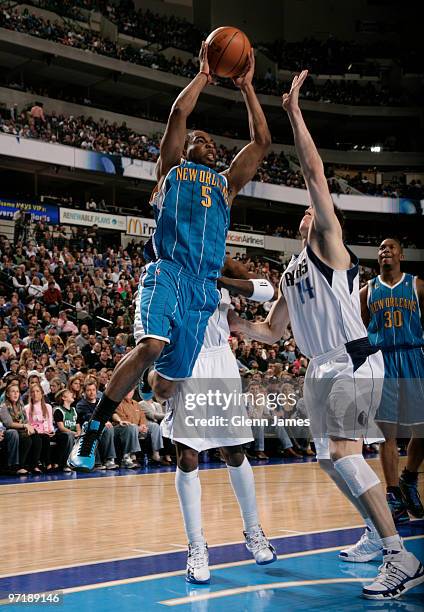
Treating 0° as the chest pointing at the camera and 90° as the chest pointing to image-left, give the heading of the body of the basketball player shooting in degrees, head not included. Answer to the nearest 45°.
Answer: approximately 315°

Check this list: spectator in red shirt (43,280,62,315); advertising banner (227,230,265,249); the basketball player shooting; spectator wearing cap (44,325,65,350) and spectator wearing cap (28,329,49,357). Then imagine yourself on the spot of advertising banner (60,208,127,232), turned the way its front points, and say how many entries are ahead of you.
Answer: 4

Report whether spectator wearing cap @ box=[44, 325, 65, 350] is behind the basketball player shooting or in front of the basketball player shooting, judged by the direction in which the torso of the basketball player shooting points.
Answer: behind

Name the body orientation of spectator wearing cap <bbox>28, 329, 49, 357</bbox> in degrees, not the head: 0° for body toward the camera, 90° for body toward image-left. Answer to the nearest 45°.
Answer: approximately 315°

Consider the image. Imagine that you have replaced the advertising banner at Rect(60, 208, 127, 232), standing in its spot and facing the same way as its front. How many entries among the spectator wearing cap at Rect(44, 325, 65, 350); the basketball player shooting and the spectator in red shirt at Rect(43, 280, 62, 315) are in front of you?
3

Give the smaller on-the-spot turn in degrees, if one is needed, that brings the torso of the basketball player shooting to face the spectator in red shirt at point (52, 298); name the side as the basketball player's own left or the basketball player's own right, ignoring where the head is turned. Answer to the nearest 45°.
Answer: approximately 135° to the basketball player's own left

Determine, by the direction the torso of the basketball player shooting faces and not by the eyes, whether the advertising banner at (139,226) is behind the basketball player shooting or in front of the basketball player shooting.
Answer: behind

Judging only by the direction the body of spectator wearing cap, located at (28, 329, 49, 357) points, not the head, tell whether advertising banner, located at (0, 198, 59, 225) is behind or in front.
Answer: behind

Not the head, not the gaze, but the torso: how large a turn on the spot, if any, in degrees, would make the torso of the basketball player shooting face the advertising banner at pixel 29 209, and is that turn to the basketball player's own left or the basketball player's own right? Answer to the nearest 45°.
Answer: approximately 135° to the basketball player's own left

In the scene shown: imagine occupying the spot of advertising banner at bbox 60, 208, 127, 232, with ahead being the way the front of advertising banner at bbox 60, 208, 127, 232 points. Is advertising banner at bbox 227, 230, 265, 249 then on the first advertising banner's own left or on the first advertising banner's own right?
on the first advertising banner's own left

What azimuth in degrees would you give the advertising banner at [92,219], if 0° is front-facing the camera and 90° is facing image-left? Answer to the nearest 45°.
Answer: approximately 0°
